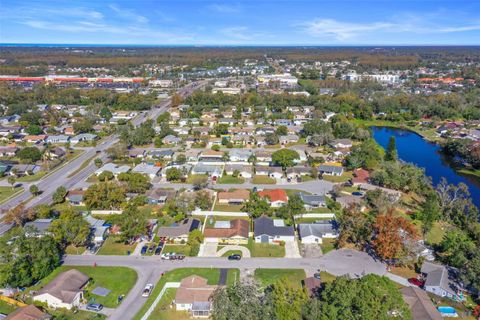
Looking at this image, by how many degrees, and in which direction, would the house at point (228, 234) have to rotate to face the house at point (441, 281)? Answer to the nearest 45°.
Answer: approximately 45° to its left

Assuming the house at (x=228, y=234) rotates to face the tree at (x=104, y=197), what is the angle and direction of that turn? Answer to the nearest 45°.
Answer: approximately 135° to its right

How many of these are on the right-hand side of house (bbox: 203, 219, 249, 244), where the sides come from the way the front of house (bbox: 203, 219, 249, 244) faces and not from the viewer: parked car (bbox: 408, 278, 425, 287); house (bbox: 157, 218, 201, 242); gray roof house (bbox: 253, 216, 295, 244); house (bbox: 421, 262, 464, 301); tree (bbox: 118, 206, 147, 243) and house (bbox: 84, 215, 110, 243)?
3

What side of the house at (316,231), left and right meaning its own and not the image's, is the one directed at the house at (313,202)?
back

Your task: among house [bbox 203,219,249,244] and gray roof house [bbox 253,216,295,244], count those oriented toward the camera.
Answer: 2

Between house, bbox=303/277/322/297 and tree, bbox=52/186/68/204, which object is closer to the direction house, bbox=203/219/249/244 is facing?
the house

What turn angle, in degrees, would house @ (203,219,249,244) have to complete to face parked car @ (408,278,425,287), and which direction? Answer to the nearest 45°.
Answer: approximately 45° to its left

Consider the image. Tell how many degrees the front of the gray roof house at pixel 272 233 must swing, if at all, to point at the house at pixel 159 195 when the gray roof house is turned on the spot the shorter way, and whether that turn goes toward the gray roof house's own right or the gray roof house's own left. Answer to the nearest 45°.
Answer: approximately 135° to the gray roof house's own right

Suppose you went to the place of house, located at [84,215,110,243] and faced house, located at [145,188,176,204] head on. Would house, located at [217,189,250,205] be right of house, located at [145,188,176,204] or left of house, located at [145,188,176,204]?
right
